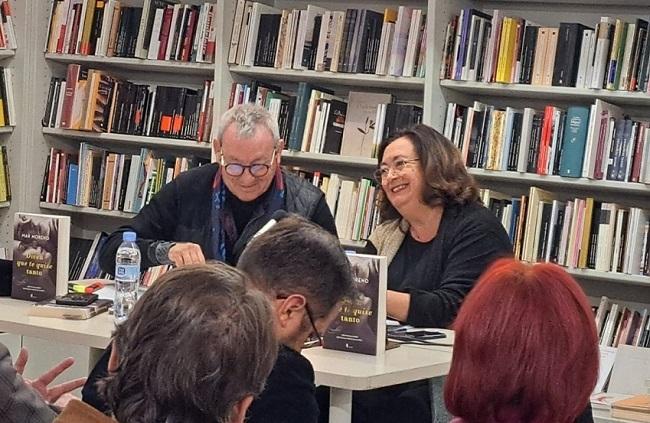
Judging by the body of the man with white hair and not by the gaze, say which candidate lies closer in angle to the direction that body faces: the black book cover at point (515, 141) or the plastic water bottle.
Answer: the plastic water bottle

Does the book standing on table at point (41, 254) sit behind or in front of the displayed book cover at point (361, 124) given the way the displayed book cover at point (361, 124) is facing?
in front

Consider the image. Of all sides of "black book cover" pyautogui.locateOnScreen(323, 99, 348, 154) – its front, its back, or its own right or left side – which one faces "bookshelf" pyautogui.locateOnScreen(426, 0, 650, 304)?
left

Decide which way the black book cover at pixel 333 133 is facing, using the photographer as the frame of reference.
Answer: facing the viewer

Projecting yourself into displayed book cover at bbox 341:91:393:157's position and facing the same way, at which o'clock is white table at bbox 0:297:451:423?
The white table is roughly at 12 o'clock from the displayed book cover.

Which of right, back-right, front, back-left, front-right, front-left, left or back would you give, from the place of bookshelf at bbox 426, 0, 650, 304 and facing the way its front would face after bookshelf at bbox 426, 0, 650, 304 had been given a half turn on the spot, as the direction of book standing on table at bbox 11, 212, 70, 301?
back-left

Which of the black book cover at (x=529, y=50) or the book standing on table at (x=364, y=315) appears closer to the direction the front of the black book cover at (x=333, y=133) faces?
the book standing on table

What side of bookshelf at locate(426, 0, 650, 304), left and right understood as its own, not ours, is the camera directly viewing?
front

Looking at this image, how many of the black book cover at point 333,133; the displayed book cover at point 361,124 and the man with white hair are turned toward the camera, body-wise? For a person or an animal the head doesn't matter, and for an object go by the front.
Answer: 3

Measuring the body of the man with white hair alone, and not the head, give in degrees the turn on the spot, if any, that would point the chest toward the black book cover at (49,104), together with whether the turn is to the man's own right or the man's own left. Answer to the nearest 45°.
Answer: approximately 135° to the man's own right

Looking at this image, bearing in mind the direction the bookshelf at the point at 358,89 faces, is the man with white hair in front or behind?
in front

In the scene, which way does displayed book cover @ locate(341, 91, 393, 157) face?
toward the camera

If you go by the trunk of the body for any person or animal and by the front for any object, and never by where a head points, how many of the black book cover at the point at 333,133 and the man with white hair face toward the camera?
2

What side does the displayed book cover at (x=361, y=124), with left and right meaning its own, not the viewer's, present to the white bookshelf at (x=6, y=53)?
right
